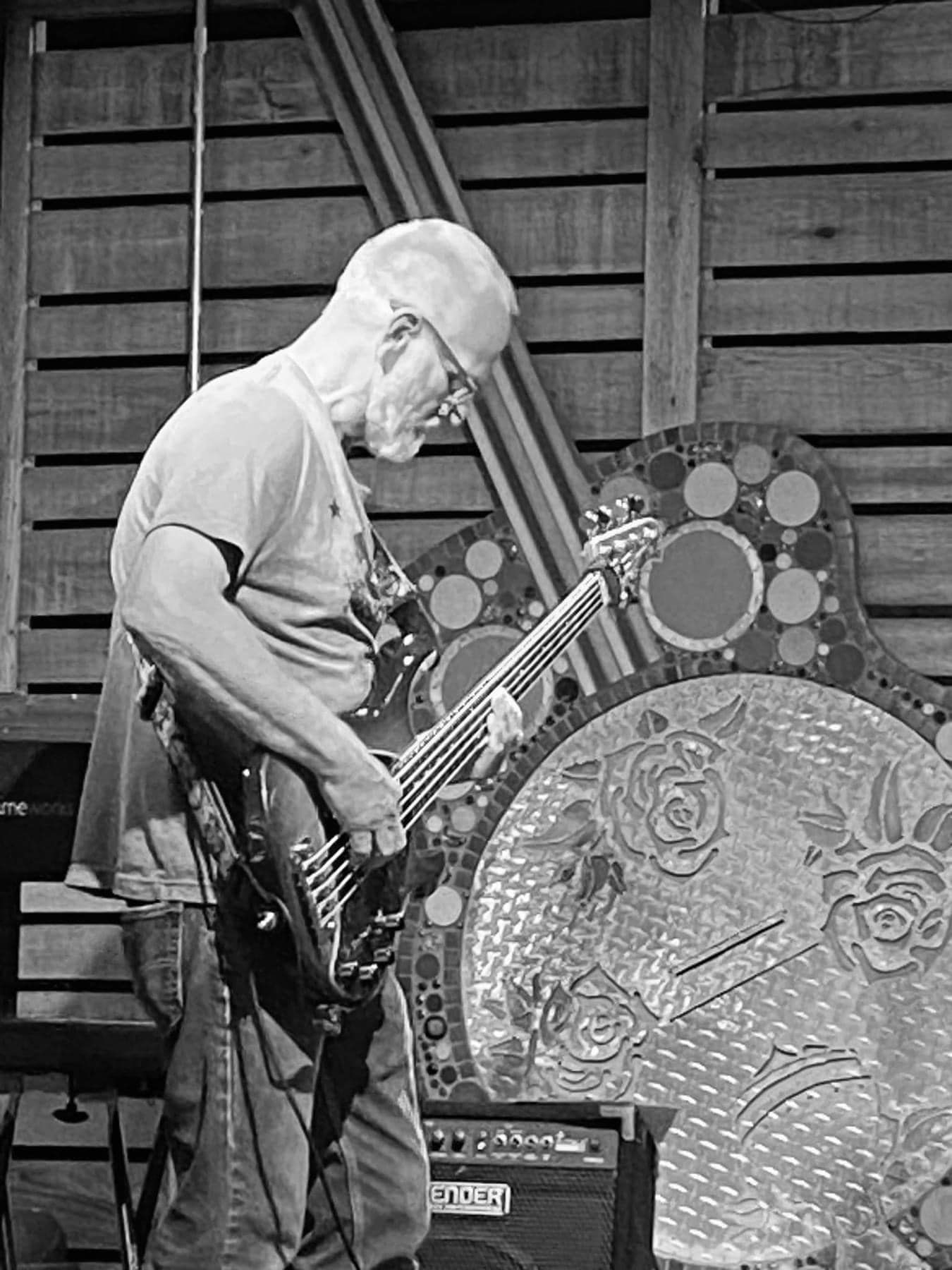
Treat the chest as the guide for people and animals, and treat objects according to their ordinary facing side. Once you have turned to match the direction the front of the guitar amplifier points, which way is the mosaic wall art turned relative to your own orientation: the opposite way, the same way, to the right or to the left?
the same way

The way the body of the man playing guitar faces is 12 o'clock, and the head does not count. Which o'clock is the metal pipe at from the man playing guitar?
The metal pipe is roughly at 9 o'clock from the man playing guitar.

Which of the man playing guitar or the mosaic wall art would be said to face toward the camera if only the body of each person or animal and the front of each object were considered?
the mosaic wall art

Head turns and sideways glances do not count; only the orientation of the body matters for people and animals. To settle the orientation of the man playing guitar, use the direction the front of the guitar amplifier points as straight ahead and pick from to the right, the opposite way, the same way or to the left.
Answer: to the left

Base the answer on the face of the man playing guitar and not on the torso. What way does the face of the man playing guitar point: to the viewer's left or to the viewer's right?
to the viewer's right

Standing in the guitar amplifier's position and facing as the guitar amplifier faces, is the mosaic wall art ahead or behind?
behind

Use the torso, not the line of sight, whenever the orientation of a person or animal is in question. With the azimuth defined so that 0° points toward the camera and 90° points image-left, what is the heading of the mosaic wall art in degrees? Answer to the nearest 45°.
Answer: approximately 0°

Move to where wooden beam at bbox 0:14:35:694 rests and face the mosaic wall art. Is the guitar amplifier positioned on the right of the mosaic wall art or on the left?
right

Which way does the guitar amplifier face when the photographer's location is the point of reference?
facing the viewer

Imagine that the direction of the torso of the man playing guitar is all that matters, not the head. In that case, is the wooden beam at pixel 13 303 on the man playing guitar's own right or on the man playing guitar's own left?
on the man playing guitar's own left

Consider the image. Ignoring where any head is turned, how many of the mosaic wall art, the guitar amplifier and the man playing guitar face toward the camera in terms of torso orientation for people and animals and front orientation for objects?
2

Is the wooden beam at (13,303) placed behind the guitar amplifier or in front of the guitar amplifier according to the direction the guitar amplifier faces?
behind

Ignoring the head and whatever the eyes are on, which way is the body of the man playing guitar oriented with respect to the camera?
to the viewer's right

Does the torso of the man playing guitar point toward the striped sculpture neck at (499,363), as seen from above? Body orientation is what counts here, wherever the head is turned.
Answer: no

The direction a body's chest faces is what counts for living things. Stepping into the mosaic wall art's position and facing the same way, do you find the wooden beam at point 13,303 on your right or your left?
on your right
